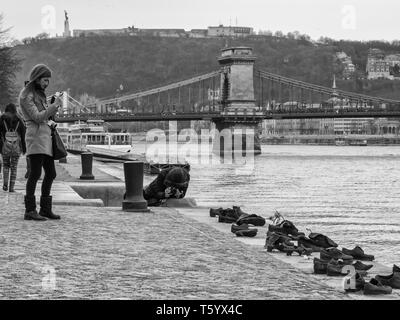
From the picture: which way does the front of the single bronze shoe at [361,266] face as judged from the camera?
facing to the right of the viewer

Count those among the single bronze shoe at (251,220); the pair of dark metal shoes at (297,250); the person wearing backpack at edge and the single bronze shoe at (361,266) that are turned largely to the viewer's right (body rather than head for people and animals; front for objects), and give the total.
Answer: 3

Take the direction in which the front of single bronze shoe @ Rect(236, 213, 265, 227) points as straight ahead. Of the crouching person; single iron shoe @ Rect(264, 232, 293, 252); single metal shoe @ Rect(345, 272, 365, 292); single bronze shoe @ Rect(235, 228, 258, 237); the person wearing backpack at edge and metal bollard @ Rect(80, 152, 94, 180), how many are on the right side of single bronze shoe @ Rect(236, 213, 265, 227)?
3

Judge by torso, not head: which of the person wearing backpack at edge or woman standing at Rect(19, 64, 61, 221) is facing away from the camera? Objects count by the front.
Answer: the person wearing backpack at edge

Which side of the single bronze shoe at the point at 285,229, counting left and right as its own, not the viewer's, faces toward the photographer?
right

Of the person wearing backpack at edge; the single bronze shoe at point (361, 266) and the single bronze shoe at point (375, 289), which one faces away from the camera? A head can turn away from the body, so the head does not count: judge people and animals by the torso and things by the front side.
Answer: the person wearing backpack at edge

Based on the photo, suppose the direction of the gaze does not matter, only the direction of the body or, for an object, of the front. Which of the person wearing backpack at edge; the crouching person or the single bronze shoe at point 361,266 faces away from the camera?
the person wearing backpack at edge

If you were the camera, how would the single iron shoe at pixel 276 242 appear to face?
facing to the right of the viewer

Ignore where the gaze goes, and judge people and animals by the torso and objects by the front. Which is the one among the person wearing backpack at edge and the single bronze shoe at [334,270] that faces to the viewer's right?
the single bronze shoe

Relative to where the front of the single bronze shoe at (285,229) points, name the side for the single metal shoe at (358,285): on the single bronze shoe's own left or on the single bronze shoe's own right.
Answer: on the single bronze shoe's own right

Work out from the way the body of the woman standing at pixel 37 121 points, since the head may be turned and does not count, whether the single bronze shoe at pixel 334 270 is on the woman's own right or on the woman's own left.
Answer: on the woman's own right

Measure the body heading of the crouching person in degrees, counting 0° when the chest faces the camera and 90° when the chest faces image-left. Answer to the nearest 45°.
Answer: approximately 315°

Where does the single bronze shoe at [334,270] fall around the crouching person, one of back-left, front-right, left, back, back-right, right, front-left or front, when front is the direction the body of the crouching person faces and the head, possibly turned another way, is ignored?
front-right

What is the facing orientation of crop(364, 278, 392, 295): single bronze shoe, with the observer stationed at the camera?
facing to the right of the viewer

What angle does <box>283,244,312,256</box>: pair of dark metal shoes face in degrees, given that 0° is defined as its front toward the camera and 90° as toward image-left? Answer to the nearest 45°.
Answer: approximately 270°

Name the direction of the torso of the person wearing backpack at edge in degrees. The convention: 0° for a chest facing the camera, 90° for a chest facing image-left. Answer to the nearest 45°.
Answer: approximately 180°
